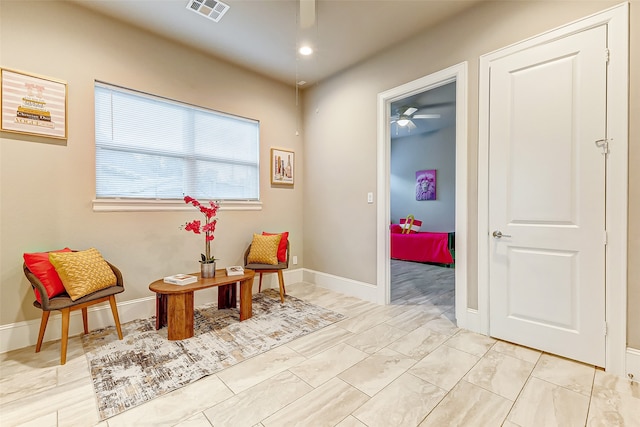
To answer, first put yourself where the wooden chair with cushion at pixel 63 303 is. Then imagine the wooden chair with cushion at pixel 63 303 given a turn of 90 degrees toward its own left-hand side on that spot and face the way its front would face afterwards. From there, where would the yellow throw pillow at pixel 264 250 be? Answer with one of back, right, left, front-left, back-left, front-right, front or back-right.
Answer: front-right

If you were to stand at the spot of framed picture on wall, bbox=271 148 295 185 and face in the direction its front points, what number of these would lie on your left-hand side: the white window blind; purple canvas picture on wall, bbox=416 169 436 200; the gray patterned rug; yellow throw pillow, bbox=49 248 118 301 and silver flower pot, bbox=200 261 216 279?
1

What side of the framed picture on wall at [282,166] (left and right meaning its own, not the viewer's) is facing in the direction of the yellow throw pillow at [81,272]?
right

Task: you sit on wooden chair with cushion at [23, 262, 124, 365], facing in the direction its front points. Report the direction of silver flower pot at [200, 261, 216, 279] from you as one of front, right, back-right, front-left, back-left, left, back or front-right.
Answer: front-left

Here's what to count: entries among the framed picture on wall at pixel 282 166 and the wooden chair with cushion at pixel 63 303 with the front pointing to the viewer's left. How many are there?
0

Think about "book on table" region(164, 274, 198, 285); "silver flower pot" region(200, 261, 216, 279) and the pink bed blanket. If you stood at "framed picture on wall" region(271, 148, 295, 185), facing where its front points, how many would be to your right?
2

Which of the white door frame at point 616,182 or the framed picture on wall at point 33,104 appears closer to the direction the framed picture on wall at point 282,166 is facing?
the white door frame

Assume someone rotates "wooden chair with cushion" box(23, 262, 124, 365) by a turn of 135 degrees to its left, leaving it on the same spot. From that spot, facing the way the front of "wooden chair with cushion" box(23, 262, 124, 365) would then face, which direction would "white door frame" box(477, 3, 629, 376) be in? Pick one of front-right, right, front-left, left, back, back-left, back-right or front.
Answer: back-right

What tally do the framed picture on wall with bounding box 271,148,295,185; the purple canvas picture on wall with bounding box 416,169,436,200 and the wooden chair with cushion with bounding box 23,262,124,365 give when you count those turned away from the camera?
0

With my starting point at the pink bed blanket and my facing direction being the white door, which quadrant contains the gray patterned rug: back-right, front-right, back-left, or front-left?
front-right

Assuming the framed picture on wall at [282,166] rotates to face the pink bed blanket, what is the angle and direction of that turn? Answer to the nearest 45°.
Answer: approximately 90° to its left

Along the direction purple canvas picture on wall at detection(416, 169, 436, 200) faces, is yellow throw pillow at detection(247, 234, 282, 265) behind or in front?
in front

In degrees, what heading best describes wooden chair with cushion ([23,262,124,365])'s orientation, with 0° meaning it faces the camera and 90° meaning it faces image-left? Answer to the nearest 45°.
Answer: approximately 315°
